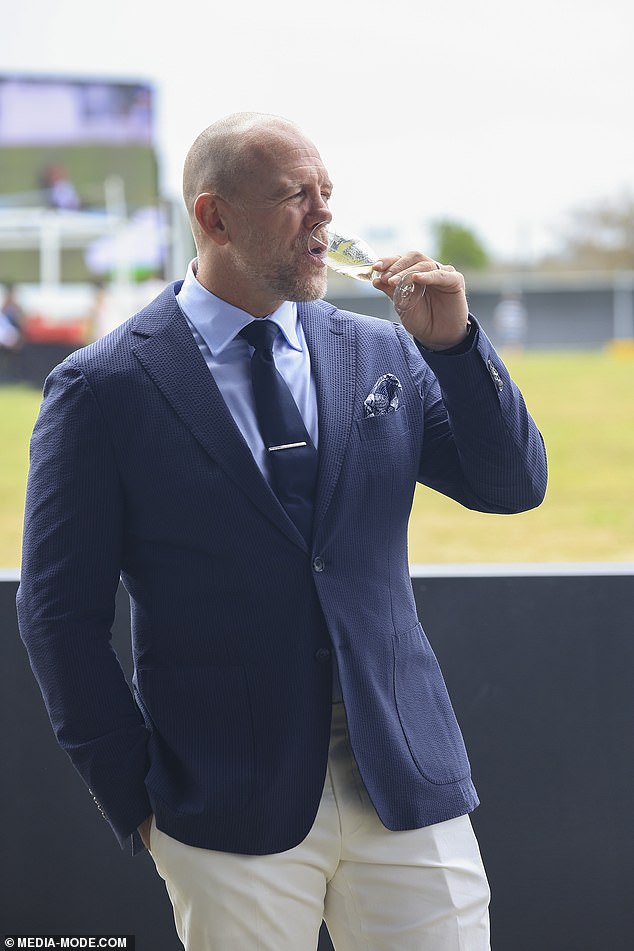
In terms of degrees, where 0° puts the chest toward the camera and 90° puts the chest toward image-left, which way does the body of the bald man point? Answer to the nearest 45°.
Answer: approximately 315°

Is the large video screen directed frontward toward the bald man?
yes

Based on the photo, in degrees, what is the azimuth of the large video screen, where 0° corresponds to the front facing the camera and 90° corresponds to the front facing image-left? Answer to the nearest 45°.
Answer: approximately 0°

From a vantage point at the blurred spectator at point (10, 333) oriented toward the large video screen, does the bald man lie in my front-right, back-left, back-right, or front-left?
back-right

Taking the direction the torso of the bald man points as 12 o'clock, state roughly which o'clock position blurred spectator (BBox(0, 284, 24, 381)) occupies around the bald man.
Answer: The blurred spectator is roughly at 7 o'clock from the bald man.

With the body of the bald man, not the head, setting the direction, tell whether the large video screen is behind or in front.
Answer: behind

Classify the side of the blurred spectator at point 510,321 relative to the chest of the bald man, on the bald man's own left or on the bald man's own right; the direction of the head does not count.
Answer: on the bald man's own left
